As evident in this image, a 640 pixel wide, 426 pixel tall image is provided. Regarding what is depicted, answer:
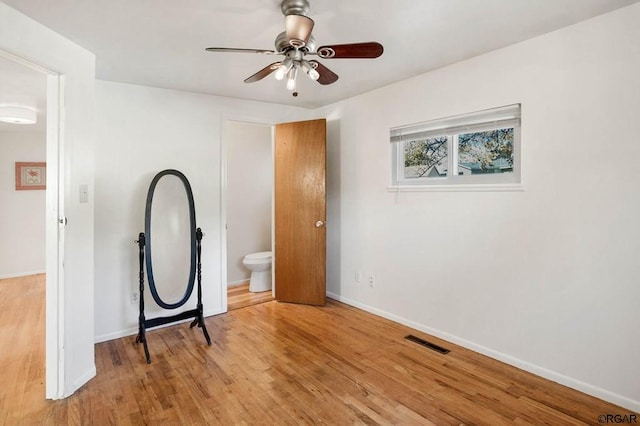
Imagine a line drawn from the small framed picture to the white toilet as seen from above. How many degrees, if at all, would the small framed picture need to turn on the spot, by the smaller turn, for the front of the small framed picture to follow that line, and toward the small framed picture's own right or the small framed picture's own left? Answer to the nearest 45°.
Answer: approximately 45° to the small framed picture's own left

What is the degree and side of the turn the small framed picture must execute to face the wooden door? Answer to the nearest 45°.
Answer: approximately 45° to its left

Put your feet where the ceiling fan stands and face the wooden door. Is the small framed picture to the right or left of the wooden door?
left

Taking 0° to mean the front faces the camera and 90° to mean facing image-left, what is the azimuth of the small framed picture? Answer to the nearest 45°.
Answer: approximately 0°
